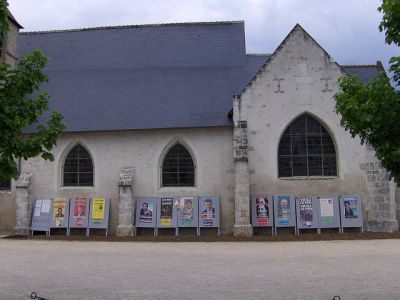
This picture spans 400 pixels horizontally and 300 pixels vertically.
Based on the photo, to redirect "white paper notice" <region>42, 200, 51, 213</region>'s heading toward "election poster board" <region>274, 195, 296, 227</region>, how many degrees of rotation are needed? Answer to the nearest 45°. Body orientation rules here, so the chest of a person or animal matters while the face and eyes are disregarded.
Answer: approximately 45° to its left

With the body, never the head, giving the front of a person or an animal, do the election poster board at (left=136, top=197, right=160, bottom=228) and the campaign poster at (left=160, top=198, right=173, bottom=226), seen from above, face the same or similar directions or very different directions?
same or similar directions

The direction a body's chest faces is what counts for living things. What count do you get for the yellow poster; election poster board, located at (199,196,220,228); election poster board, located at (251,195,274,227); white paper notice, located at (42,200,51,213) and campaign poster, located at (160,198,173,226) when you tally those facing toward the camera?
5

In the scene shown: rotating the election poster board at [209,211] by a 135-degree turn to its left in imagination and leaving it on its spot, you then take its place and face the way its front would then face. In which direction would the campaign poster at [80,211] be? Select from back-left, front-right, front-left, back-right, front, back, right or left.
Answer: back-left

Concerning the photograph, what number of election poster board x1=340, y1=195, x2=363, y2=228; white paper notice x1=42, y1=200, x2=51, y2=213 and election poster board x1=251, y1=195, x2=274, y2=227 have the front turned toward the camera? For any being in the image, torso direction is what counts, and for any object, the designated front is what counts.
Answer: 3

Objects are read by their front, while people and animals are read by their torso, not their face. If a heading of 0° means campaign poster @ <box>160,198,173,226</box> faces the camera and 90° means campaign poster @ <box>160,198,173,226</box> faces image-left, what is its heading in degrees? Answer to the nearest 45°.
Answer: approximately 0°

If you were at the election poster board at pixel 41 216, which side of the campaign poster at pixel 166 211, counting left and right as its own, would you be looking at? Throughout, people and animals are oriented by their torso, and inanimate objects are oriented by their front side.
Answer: right

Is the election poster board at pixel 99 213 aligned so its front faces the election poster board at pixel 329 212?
no

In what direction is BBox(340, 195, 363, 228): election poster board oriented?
toward the camera

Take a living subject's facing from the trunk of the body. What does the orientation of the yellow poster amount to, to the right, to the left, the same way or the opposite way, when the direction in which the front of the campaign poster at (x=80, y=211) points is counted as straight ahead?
the same way

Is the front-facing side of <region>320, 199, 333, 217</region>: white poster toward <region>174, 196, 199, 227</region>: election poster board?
no

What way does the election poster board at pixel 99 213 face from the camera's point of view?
toward the camera

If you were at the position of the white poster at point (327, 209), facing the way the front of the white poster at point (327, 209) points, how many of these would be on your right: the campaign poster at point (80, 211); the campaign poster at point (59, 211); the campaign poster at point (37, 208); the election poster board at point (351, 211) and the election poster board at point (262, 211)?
4

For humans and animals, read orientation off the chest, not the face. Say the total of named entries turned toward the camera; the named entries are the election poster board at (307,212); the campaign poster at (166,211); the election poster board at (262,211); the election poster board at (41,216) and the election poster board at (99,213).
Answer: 5

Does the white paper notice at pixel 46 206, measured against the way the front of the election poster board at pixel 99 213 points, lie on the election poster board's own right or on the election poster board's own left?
on the election poster board's own right
